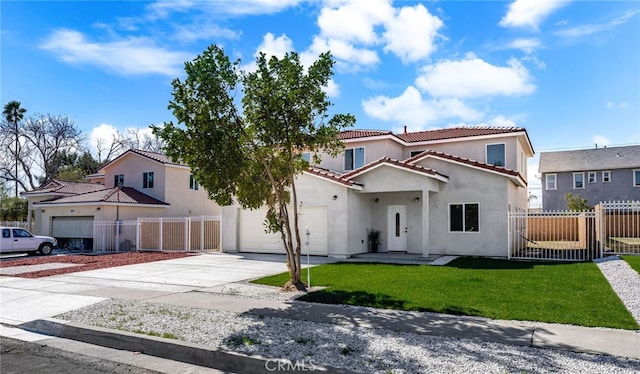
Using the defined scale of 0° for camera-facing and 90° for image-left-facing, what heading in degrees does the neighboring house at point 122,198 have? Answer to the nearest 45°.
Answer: approximately 45°

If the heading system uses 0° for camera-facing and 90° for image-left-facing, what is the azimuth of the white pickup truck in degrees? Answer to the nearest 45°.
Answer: approximately 270°

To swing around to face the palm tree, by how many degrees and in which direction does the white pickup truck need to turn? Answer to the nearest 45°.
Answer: approximately 90° to its left

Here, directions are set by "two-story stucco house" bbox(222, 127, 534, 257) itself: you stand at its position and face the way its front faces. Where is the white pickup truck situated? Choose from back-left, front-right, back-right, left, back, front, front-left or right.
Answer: right

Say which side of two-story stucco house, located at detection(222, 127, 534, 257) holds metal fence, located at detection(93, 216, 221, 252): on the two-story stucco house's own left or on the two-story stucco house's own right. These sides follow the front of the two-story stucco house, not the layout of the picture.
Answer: on the two-story stucco house's own right

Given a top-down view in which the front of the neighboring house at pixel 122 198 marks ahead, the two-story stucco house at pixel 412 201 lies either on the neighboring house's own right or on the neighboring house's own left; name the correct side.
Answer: on the neighboring house's own left
